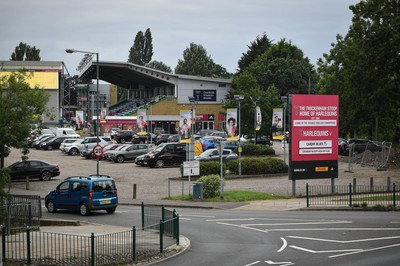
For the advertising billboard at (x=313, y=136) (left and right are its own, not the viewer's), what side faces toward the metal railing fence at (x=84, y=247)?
front

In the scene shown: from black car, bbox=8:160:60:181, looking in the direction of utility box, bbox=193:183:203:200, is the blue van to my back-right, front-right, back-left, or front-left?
front-right

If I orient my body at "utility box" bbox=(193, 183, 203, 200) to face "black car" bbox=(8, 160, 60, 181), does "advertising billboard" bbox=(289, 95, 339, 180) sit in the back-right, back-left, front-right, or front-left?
back-right

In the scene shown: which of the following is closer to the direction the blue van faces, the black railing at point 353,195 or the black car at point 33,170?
the black car

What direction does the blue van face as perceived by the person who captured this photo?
facing away from the viewer and to the left of the viewer

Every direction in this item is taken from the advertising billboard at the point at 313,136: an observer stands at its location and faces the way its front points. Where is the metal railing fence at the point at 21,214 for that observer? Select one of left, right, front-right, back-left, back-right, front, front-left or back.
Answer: front-right

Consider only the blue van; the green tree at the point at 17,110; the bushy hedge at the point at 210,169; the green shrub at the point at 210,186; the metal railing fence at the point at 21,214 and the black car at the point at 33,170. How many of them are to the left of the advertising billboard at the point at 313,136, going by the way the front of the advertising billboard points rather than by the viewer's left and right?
0

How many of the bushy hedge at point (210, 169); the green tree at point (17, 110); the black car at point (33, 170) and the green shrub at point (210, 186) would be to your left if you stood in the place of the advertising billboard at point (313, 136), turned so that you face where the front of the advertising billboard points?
0

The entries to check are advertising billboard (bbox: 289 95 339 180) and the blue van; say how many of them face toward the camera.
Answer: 1

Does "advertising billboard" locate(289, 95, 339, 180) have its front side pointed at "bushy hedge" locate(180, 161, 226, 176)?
no

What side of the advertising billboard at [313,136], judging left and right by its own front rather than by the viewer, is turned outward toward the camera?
front

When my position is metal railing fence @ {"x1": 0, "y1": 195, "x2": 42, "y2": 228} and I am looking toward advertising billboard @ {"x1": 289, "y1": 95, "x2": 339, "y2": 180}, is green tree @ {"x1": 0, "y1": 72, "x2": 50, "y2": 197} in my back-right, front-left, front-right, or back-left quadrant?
front-left

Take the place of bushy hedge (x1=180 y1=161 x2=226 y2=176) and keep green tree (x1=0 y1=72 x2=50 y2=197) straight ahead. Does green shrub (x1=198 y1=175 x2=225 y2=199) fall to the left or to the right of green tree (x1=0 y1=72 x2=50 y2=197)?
left

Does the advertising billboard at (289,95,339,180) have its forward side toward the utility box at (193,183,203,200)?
no

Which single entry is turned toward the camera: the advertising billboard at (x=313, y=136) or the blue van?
the advertising billboard

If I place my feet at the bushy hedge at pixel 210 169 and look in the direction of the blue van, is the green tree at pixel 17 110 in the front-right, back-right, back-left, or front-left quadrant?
front-right
